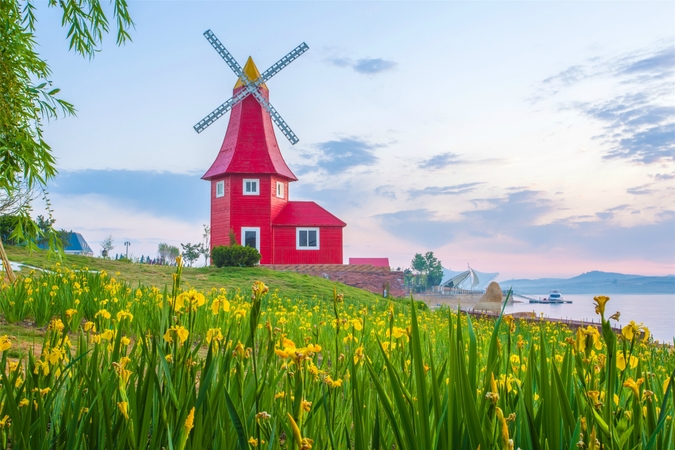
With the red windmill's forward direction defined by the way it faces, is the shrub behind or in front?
in front

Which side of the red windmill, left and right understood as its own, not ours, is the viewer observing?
front
